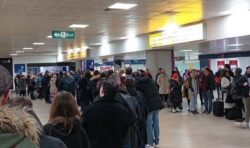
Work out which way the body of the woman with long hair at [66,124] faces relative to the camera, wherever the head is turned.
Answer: away from the camera

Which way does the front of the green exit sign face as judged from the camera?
facing the viewer

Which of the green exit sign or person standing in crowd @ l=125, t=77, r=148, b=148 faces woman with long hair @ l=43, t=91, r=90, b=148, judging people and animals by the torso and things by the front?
the green exit sign

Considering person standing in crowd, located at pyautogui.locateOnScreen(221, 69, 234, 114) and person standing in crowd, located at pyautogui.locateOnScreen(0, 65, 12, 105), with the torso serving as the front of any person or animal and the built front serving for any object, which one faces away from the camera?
person standing in crowd, located at pyautogui.locateOnScreen(0, 65, 12, 105)

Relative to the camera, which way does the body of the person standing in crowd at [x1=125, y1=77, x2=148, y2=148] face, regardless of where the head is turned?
away from the camera

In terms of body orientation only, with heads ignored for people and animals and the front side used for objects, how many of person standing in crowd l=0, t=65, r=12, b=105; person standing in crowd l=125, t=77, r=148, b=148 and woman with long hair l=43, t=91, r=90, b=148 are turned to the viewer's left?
0

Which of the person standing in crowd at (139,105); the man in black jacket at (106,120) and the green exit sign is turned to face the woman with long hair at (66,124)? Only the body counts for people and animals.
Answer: the green exit sign

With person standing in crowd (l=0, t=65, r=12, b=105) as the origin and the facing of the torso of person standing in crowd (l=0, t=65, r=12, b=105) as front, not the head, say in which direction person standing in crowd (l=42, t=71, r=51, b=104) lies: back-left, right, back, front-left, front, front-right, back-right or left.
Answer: front

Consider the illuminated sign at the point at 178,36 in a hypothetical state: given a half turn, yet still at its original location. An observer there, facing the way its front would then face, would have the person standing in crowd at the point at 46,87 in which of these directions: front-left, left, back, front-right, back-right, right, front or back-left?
left

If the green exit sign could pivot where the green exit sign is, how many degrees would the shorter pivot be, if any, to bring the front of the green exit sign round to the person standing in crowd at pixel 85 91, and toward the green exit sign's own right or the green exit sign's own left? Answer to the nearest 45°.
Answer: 0° — it already faces them

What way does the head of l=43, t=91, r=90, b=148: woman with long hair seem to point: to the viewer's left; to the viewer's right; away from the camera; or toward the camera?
away from the camera
